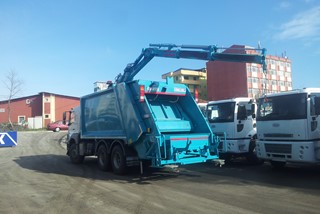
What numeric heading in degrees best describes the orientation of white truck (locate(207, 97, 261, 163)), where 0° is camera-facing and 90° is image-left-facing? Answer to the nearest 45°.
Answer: approximately 45°

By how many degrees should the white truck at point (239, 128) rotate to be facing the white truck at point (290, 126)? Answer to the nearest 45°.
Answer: approximately 90° to its left

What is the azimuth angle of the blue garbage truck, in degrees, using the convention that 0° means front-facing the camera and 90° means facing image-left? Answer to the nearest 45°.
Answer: approximately 135°

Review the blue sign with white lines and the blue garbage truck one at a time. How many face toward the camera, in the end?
1

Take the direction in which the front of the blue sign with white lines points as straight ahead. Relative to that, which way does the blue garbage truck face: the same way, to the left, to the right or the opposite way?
the opposite way

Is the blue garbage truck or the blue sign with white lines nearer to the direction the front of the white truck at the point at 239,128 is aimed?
the blue garbage truck

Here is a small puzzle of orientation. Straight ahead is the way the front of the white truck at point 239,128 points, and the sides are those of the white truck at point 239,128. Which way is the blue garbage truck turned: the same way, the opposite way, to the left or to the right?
to the right

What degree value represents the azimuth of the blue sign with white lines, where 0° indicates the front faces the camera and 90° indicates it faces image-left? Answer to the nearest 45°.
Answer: approximately 0°

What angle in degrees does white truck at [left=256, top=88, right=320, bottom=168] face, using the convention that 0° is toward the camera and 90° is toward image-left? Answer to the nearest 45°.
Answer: approximately 45°

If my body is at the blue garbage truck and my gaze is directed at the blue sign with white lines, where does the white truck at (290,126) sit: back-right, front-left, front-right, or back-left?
back-right

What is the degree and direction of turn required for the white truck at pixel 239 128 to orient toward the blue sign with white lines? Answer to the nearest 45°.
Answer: approximately 90° to its right
